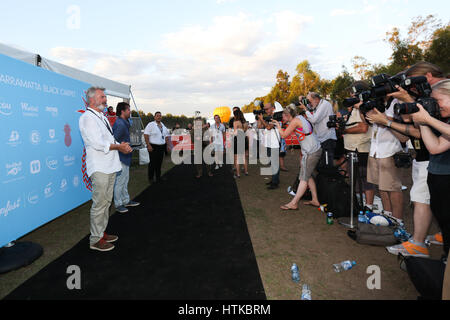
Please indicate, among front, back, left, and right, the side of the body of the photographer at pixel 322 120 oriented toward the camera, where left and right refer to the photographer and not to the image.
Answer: left

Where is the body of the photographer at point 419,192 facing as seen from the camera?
to the viewer's left

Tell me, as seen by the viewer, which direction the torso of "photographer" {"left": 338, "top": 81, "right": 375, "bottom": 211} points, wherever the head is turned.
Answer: to the viewer's left

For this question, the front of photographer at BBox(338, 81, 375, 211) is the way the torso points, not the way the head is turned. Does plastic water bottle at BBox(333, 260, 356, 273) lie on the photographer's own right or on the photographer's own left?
on the photographer's own left

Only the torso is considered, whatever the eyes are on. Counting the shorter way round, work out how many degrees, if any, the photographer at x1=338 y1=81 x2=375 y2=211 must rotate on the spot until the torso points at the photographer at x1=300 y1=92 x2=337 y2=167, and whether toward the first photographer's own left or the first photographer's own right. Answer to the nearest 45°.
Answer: approximately 45° to the first photographer's own right

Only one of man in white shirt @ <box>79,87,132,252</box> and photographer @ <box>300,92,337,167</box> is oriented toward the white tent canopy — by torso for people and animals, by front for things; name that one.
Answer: the photographer

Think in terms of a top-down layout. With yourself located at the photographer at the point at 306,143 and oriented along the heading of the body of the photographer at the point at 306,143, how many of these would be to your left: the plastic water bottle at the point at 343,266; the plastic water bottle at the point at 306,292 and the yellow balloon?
2

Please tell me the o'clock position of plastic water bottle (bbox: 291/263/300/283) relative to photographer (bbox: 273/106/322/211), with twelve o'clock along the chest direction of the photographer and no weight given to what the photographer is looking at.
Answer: The plastic water bottle is roughly at 9 o'clock from the photographer.

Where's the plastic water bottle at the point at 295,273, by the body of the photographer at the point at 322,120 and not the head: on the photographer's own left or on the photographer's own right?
on the photographer's own left

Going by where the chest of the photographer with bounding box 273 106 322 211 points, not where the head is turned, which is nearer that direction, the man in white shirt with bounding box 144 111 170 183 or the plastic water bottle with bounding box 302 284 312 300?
the man in white shirt

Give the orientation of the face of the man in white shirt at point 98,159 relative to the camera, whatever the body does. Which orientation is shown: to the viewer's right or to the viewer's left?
to the viewer's right

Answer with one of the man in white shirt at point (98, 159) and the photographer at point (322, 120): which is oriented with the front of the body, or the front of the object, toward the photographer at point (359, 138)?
the man in white shirt
